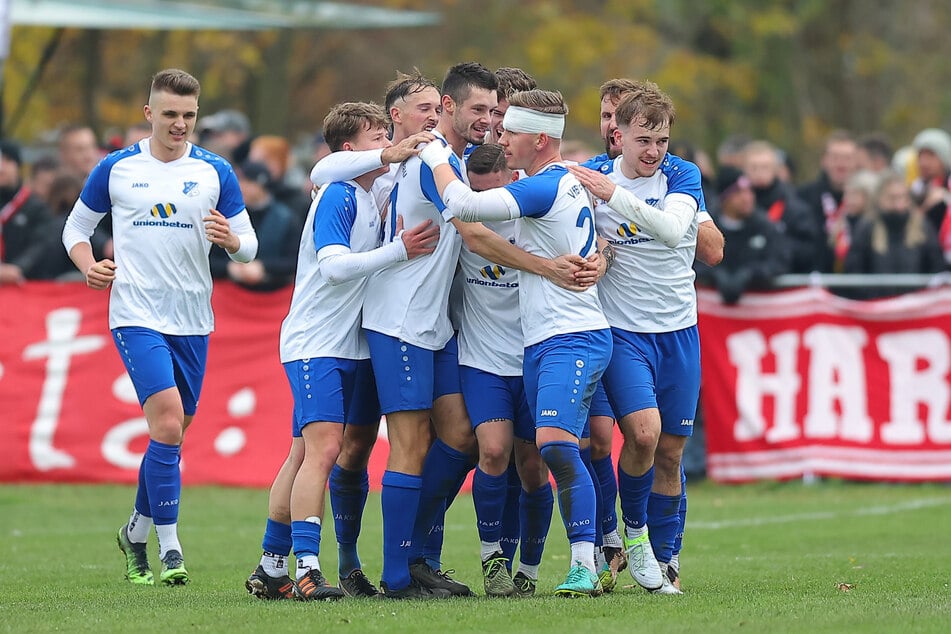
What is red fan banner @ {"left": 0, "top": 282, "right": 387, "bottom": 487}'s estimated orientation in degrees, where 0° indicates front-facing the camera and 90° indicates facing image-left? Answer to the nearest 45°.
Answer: approximately 0°

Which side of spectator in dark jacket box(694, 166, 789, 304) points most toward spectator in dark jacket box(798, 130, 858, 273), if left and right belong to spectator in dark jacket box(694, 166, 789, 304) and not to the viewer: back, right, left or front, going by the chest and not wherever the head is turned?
left

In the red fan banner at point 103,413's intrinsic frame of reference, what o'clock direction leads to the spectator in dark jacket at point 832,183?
The spectator in dark jacket is roughly at 9 o'clock from the red fan banner.

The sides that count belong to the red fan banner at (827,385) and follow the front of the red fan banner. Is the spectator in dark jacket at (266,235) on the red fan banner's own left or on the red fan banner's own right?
on the red fan banner's own right

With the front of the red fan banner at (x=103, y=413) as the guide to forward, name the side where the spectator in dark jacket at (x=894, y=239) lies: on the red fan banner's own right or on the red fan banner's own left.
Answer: on the red fan banner's own left
